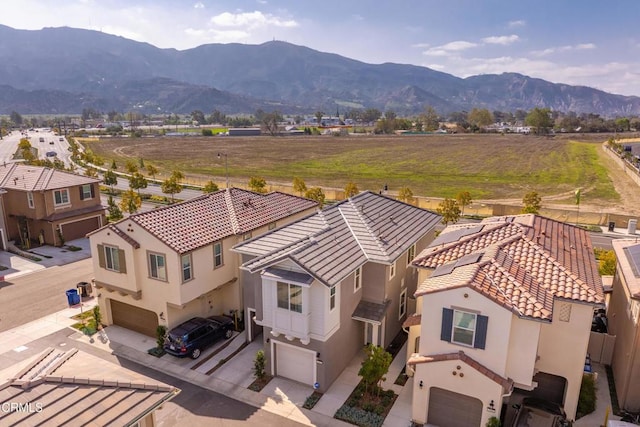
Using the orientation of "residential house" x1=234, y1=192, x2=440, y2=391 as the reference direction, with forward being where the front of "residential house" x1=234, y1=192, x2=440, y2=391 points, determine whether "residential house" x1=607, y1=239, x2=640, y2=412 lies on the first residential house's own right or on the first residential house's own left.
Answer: on the first residential house's own left

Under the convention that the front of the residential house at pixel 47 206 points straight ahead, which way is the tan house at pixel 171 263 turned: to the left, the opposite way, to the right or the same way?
to the right

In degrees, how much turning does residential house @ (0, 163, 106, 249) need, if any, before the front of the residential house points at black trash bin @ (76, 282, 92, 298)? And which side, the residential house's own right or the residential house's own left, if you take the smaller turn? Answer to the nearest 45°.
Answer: approximately 45° to the residential house's own right

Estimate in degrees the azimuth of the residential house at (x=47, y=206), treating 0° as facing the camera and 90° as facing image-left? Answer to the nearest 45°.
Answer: approximately 315°

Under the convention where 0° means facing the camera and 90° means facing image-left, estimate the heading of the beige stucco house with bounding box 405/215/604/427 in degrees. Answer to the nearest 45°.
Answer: approximately 0°

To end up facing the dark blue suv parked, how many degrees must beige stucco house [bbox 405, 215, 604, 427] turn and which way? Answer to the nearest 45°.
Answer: approximately 90° to its right

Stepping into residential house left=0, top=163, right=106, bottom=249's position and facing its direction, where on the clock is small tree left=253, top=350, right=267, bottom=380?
The small tree is roughly at 1 o'clock from the residential house.

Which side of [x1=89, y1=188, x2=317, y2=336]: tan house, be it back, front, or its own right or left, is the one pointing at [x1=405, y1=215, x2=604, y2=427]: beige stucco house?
left

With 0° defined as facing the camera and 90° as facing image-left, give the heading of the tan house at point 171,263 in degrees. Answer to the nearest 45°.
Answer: approximately 45°
